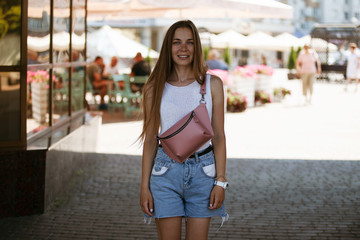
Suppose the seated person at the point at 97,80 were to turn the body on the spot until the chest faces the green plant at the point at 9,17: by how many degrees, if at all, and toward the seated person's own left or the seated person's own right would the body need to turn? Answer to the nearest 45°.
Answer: approximately 90° to the seated person's own right

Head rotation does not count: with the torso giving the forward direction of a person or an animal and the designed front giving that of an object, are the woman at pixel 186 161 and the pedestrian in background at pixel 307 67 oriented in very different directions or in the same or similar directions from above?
same or similar directions

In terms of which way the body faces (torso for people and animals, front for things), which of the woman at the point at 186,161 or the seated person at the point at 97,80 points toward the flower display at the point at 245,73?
the seated person

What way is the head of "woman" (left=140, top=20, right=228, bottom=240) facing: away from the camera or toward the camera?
toward the camera

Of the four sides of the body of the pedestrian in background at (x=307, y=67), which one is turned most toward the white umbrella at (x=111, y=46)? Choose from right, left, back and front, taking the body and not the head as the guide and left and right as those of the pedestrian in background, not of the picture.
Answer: right

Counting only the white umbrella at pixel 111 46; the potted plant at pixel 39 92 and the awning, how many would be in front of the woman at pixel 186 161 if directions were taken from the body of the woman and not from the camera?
0

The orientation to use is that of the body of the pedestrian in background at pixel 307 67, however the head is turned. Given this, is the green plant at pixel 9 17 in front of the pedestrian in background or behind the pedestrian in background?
in front

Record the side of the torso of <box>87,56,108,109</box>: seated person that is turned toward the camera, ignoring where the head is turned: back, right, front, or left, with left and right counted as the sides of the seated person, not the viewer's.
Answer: right

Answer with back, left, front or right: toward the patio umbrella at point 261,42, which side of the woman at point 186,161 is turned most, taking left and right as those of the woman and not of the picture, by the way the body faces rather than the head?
back

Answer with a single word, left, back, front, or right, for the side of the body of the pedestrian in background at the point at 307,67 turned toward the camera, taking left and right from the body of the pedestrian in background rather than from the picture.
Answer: front

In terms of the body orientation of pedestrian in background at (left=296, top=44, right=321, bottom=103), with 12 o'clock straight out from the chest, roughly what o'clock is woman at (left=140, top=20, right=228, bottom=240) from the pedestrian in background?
The woman is roughly at 12 o'clock from the pedestrian in background.

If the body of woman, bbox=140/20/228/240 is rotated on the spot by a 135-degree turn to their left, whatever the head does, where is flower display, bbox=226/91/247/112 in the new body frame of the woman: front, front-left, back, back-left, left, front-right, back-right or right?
front-left

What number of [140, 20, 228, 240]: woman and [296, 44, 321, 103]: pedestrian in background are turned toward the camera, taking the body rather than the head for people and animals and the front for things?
2

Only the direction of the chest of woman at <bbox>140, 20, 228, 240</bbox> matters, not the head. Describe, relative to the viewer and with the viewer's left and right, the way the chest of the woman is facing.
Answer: facing the viewer
